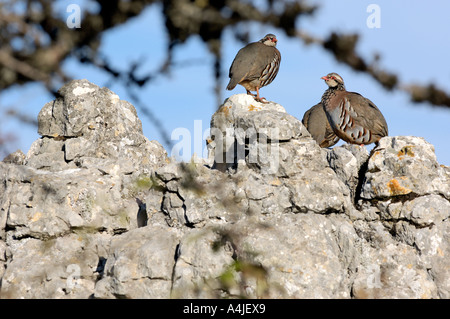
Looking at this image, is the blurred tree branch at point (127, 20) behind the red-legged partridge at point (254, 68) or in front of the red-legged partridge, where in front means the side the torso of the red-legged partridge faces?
behind

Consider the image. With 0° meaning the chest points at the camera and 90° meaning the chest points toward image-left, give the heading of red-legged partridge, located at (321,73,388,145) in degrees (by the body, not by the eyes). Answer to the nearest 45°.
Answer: approximately 90°

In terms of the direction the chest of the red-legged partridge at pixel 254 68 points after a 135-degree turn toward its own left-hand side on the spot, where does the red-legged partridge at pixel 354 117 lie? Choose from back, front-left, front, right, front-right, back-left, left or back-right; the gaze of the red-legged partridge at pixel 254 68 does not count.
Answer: back

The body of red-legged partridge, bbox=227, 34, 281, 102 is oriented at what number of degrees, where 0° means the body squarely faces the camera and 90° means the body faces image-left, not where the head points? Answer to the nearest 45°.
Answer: approximately 225°
